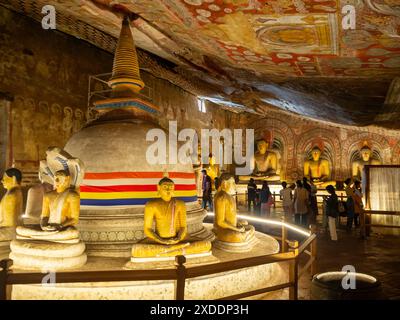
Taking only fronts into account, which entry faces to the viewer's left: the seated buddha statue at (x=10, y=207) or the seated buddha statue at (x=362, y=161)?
the seated buddha statue at (x=10, y=207)

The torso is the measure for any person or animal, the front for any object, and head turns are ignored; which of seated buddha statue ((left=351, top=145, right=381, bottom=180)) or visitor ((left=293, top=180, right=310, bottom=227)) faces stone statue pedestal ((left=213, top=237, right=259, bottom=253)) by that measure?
the seated buddha statue

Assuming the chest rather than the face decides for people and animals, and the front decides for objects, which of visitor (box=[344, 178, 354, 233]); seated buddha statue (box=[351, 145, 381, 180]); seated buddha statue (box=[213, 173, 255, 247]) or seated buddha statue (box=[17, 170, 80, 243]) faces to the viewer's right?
seated buddha statue (box=[213, 173, 255, 247])

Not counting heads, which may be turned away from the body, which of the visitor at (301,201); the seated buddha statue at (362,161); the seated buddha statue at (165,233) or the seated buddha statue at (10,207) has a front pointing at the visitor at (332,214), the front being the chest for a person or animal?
the seated buddha statue at (362,161)

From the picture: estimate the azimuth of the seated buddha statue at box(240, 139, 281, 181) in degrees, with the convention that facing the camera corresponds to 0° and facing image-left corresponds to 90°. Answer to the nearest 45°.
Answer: approximately 45°

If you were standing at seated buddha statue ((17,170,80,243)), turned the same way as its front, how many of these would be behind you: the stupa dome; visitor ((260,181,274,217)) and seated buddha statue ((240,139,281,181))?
3

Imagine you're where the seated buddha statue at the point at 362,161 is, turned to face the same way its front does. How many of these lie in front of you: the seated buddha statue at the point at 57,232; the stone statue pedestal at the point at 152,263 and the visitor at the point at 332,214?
3

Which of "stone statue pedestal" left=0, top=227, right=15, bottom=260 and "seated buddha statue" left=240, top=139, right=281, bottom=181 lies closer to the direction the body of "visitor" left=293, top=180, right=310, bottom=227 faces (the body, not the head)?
the seated buddha statue

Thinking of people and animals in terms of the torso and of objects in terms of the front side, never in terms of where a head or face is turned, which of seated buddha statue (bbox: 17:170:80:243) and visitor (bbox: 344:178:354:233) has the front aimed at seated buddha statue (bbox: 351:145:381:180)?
the visitor

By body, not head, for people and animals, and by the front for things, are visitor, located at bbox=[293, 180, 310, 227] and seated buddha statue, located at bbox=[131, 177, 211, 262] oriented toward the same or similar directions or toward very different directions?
very different directions

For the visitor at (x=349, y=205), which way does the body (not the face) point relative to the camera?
away from the camera
